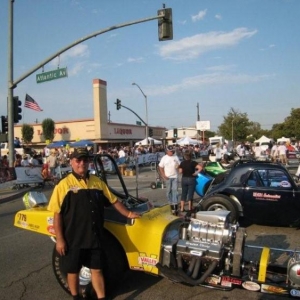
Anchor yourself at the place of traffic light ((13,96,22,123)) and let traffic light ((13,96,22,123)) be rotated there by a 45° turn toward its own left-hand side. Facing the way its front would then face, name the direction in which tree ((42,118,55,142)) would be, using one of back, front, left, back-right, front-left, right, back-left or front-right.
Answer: front-left

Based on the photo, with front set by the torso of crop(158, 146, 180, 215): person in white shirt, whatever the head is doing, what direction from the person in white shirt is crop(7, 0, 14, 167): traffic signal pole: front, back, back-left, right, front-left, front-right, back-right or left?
back-right

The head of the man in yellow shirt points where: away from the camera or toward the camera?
toward the camera

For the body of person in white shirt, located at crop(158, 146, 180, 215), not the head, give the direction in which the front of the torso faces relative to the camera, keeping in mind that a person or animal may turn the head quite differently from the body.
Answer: toward the camera

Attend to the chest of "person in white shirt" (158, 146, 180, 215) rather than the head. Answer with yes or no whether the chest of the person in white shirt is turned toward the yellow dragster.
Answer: yes

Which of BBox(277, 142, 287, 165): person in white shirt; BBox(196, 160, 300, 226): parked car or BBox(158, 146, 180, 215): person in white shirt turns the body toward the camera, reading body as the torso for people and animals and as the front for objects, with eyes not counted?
BBox(158, 146, 180, 215): person in white shirt
